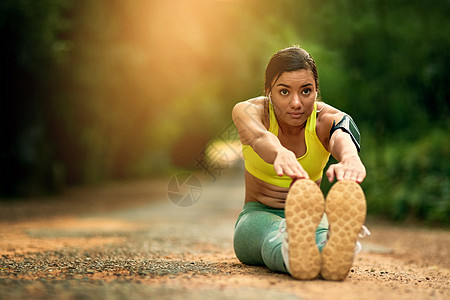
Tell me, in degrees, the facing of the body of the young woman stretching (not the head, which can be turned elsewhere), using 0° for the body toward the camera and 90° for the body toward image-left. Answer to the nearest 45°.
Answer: approximately 0°
